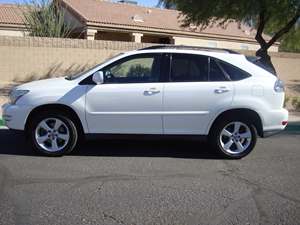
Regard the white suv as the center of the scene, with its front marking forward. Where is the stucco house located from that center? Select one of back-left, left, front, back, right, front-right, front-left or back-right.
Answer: right

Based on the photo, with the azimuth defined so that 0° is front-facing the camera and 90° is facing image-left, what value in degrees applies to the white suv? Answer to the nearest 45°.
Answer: approximately 90°

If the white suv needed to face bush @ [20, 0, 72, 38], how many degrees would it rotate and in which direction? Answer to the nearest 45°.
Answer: approximately 90° to its right

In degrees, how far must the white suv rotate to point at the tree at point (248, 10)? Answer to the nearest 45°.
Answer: approximately 90° to its right
